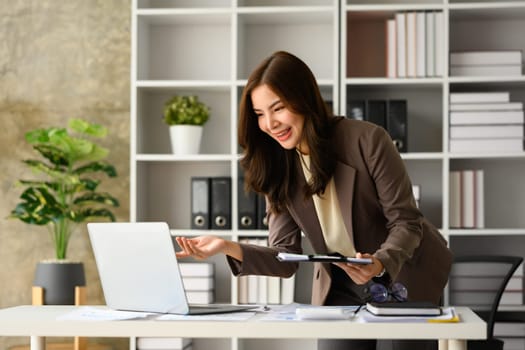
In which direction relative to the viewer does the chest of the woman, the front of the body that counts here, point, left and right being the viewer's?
facing the viewer and to the left of the viewer

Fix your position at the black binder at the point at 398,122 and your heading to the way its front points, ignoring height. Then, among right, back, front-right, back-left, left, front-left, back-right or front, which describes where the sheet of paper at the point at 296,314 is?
front

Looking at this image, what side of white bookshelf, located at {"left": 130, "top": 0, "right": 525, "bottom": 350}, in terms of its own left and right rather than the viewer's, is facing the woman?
front

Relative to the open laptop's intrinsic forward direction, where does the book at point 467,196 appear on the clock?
The book is roughly at 12 o'clock from the open laptop.

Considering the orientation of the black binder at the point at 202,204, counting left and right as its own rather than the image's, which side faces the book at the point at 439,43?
left

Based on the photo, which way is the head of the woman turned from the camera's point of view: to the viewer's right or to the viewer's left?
to the viewer's left

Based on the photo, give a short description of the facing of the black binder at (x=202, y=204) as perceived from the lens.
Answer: facing the viewer

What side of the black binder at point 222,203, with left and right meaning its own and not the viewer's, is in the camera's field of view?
front

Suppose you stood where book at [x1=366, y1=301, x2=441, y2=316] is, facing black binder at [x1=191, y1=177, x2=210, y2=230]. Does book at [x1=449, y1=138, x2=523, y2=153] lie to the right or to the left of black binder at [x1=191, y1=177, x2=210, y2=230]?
right

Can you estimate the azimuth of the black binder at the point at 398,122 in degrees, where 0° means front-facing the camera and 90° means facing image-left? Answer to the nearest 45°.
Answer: approximately 0°

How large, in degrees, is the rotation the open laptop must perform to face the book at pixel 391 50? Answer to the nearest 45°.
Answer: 0° — it already faces it

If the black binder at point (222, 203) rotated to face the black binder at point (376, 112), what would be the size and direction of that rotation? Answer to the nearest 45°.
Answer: approximately 90° to its left

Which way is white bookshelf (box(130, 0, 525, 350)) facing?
toward the camera

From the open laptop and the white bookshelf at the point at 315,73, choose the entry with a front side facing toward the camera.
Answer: the white bookshelf

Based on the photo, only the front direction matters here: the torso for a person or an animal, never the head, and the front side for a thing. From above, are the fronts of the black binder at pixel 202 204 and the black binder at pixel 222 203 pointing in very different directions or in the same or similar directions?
same or similar directions

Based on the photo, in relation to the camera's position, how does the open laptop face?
facing away from the viewer and to the right of the viewer

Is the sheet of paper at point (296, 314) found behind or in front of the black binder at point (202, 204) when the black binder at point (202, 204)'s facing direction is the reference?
in front

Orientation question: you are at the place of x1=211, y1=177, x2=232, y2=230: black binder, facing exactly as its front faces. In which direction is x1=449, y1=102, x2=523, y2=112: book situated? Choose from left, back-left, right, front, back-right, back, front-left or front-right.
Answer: left

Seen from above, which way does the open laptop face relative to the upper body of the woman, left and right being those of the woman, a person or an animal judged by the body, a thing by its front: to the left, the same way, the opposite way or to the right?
the opposite way

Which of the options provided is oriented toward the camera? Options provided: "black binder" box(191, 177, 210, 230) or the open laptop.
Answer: the black binder

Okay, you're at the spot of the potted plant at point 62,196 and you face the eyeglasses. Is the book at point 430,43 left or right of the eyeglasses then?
left

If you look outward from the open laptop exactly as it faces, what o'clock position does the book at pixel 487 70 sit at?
The book is roughly at 12 o'clock from the open laptop.
